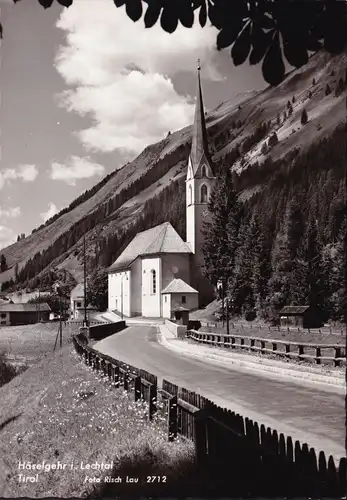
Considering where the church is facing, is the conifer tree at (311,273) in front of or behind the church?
behind

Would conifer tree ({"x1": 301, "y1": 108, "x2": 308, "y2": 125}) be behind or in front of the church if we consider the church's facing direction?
behind

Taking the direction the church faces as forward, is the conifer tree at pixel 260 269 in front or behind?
behind

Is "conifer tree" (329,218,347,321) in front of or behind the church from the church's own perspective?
behind

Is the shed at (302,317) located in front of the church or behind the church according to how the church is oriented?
behind

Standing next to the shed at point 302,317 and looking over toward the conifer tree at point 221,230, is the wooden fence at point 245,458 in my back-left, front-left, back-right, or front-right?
back-left
